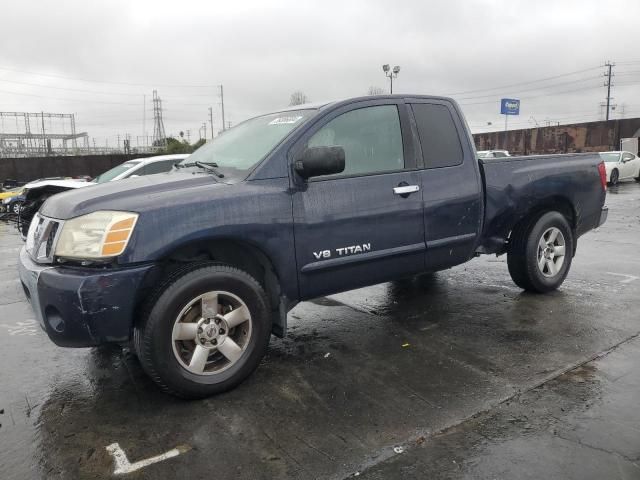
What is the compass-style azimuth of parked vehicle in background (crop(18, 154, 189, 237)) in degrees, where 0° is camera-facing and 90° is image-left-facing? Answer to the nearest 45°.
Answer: approximately 45°

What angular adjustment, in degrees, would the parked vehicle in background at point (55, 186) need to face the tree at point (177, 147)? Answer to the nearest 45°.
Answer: approximately 135° to its right

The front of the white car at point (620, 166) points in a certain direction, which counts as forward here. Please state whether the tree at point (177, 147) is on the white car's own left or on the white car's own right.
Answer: on the white car's own right

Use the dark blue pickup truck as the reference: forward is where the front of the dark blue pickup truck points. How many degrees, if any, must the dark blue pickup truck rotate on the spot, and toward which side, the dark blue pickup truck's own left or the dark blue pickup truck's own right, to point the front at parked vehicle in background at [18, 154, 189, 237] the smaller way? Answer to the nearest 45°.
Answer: approximately 90° to the dark blue pickup truck's own right

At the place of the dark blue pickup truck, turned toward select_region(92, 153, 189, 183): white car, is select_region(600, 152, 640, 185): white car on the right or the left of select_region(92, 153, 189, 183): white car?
right

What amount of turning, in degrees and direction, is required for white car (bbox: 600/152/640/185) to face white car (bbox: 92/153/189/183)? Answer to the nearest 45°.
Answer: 0° — it already faces it

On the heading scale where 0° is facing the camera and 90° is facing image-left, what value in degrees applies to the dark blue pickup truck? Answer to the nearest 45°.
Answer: approximately 45°

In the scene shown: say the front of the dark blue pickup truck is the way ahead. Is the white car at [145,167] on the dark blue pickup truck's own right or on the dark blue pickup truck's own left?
on the dark blue pickup truck's own right

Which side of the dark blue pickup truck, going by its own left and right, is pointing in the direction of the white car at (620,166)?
back
